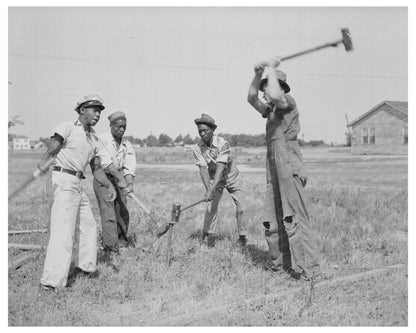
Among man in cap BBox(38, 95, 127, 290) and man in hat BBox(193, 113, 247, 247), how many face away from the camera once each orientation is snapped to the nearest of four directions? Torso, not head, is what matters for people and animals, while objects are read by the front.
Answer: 0

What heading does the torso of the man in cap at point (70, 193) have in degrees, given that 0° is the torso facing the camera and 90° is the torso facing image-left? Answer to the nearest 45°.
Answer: approximately 315°

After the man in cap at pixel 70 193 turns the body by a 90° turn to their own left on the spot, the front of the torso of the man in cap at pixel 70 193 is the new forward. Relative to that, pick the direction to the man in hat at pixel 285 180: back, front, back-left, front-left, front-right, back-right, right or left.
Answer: front-right

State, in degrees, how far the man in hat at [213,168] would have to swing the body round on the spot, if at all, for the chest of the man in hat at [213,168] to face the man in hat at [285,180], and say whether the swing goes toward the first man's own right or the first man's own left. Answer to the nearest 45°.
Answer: approximately 90° to the first man's own left

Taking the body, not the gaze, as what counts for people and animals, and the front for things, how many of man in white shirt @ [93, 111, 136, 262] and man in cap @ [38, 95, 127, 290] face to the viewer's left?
0

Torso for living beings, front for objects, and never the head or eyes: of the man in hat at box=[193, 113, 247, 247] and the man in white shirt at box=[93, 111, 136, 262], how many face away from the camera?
0

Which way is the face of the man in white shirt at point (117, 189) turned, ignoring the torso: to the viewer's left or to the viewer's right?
to the viewer's right

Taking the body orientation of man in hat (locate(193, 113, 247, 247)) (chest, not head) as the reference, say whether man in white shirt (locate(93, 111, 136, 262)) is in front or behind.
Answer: in front
